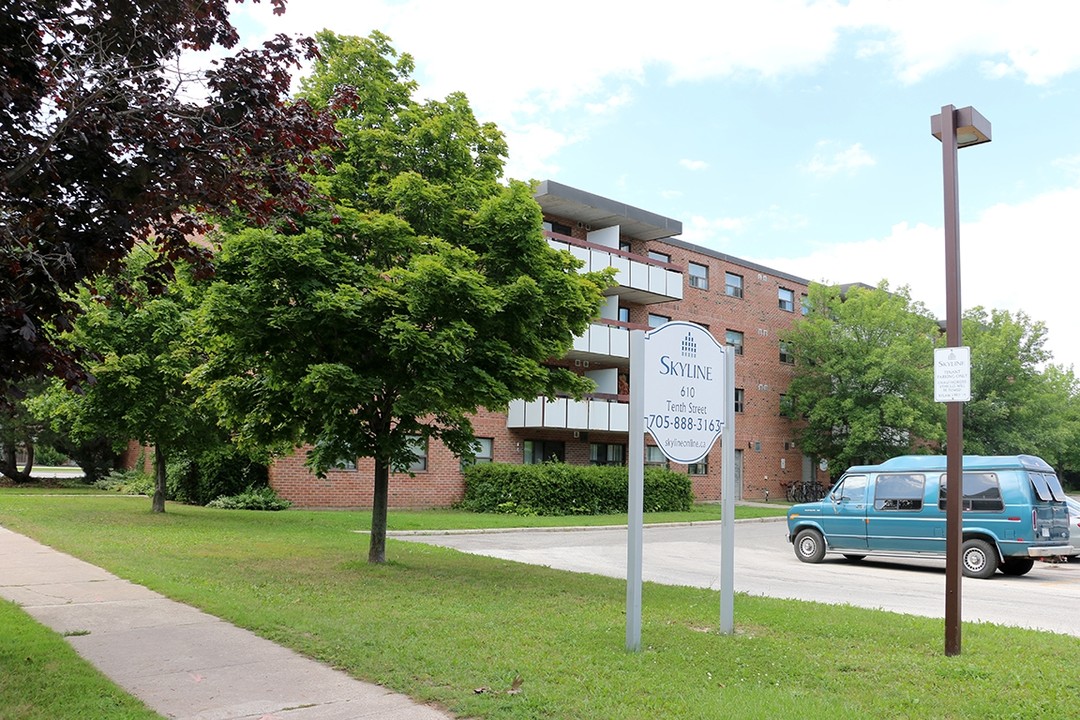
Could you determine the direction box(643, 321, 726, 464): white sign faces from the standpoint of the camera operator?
facing the viewer and to the right of the viewer

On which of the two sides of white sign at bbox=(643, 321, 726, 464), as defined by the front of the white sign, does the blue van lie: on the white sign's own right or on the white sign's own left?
on the white sign's own left

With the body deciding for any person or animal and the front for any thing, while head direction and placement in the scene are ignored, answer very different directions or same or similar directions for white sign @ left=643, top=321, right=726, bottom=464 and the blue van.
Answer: very different directions

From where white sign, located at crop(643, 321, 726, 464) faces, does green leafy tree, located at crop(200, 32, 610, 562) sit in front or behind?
behind

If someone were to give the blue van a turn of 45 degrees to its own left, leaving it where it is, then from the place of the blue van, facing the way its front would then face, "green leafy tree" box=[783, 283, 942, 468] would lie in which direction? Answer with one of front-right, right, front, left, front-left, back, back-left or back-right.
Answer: right

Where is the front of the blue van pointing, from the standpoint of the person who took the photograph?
facing away from the viewer and to the left of the viewer

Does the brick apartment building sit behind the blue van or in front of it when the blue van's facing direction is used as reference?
in front

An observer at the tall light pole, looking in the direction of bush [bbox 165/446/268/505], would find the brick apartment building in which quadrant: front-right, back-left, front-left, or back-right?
front-right

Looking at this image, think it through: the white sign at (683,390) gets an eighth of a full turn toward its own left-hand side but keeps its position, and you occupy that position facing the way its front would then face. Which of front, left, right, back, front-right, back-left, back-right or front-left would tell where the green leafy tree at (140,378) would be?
back-left

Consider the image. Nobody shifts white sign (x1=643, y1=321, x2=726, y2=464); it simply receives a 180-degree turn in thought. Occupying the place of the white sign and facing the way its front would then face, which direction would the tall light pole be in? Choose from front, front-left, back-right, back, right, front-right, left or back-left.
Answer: back-right

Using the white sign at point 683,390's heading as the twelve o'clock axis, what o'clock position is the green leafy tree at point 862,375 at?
The green leafy tree is roughly at 8 o'clock from the white sign.

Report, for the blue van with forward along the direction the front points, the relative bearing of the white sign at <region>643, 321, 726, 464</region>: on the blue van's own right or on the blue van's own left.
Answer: on the blue van's own left
